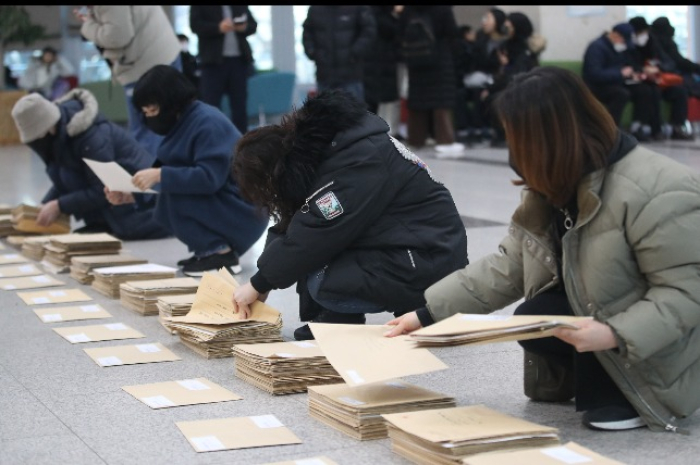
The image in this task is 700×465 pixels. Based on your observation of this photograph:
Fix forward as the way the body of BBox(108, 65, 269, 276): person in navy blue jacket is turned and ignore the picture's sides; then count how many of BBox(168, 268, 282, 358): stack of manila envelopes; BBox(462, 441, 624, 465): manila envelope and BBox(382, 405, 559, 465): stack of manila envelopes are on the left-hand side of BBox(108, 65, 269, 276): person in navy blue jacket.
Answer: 3

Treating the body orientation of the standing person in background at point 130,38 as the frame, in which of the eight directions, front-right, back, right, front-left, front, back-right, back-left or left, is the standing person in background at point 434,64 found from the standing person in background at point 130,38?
back-right

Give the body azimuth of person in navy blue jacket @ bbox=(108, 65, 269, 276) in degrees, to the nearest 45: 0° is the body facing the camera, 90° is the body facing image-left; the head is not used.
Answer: approximately 90°

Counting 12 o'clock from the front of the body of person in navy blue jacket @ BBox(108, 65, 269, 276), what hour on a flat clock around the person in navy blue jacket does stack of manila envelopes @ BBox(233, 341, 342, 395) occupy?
The stack of manila envelopes is roughly at 9 o'clock from the person in navy blue jacket.

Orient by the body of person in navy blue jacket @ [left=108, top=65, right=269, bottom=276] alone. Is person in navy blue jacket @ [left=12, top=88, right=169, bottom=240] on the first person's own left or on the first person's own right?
on the first person's own right
